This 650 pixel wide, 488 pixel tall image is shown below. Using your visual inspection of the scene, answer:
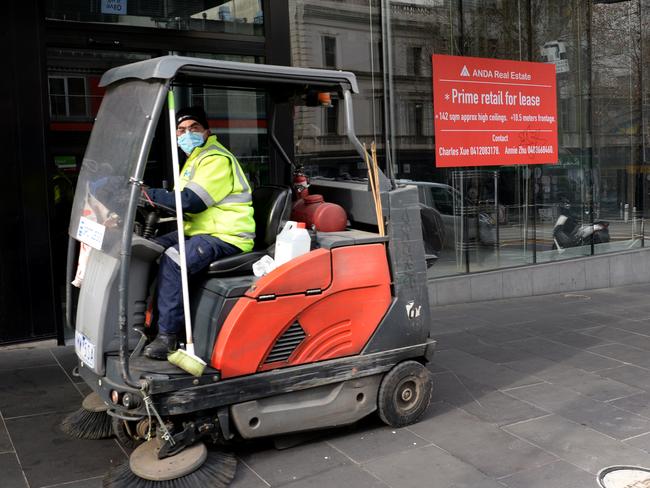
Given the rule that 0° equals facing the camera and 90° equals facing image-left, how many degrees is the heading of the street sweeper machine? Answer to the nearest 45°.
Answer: approximately 45°

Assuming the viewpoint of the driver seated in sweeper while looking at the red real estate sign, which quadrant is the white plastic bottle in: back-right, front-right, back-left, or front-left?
front-right

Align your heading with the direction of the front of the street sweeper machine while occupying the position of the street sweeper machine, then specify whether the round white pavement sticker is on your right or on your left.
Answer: on your left

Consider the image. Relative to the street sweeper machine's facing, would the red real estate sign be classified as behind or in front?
behind

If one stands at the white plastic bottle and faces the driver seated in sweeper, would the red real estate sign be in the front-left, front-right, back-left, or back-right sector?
back-right
